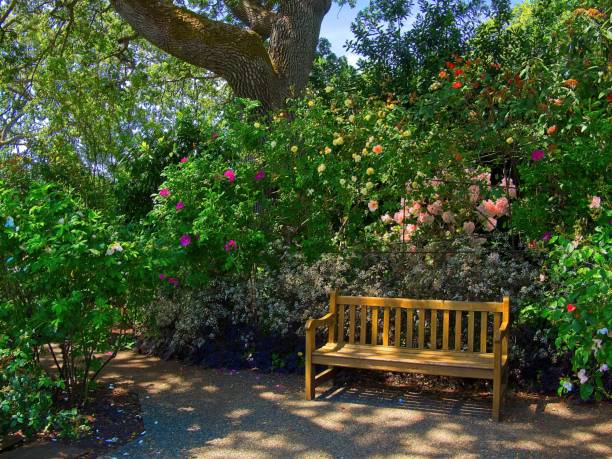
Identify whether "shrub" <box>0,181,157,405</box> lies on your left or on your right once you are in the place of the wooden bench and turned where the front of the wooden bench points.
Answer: on your right

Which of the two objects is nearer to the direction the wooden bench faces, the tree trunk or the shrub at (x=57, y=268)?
the shrub

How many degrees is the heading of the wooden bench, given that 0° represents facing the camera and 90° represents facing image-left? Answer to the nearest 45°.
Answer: approximately 0°

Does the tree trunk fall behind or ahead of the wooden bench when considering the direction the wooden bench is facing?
behind
